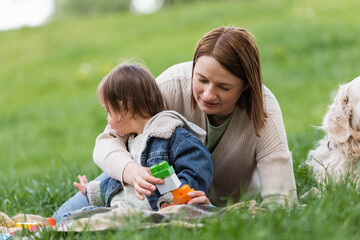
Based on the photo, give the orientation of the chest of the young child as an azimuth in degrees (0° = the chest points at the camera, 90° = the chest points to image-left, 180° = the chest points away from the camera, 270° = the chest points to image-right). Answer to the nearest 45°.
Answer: approximately 90°

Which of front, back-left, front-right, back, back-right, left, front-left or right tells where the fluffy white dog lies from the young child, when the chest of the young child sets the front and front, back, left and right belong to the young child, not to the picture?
back

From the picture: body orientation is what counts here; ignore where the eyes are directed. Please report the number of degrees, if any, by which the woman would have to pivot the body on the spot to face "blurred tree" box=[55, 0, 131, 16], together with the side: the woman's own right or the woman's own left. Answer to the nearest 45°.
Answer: approximately 135° to the woman's own right

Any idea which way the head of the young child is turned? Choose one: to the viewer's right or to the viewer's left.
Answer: to the viewer's left

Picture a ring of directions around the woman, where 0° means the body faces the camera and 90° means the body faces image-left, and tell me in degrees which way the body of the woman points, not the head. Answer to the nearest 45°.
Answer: approximately 45°
